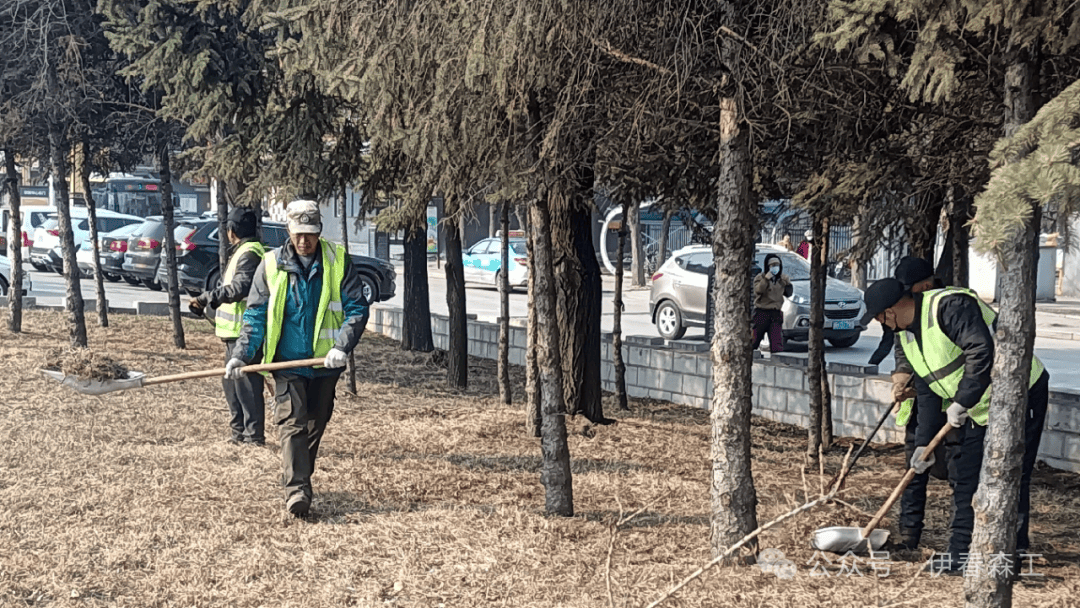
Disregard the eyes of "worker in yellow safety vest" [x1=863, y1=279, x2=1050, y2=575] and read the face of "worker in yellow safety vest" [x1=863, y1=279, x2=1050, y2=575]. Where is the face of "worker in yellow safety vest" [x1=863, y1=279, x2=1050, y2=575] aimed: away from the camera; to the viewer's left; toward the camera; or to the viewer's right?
to the viewer's left

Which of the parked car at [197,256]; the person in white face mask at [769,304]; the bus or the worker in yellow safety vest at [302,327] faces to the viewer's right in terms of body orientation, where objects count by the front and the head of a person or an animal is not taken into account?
the parked car

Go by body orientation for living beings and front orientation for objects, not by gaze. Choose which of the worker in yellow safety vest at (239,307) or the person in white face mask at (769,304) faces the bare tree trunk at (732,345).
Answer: the person in white face mask

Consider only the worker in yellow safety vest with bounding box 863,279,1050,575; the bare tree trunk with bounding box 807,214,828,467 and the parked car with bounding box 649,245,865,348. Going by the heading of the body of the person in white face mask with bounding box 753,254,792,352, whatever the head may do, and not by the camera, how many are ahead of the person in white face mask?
2

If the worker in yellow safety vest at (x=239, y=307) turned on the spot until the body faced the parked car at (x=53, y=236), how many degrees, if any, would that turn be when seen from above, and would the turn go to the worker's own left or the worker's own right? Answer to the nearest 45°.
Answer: approximately 90° to the worker's own right

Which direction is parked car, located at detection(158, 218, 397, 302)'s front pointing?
to the viewer's right

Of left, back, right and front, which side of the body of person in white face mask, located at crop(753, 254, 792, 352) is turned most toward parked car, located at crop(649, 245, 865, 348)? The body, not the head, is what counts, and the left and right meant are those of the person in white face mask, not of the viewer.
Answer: back

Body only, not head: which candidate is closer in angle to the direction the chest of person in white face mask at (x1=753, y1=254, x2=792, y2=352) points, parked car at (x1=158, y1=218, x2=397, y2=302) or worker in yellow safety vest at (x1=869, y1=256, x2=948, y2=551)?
the worker in yellow safety vest

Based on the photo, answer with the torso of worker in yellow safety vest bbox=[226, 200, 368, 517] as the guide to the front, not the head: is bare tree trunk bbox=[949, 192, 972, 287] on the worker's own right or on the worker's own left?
on the worker's own left

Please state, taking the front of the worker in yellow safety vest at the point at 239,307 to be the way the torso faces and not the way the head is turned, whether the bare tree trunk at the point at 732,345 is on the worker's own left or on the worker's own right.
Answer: on the worker's own left
